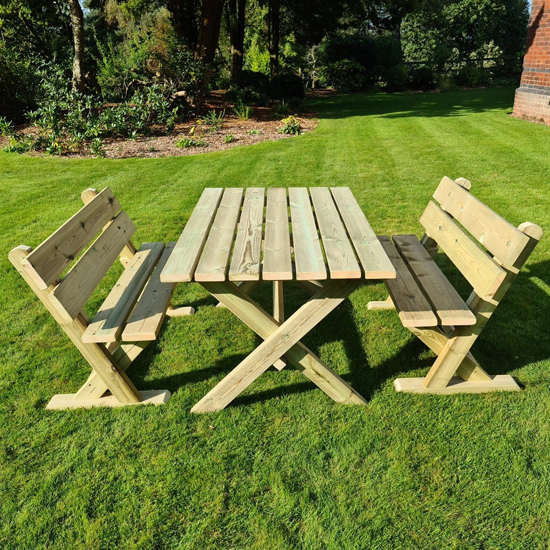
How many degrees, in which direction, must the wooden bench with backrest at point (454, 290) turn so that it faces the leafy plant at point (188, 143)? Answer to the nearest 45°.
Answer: approximately 45° to its right

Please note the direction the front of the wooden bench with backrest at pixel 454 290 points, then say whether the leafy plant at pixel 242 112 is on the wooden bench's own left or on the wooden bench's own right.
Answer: on the wooden bench's own right

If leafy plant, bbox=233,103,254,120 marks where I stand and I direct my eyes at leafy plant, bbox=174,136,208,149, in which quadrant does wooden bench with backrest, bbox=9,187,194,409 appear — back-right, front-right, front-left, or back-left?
front-left

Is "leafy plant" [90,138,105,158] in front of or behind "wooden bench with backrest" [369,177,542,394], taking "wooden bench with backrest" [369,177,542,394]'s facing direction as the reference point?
in front

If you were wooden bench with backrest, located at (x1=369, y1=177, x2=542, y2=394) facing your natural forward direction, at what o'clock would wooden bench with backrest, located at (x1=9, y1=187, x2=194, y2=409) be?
wooden bench with backrest, located at (x1=9, y1=187, x2=194, y2=409) is roughly at 11 o'clock from wooden bench with backrest, located at (x1=369, y1=177, x2=542, y2=394).

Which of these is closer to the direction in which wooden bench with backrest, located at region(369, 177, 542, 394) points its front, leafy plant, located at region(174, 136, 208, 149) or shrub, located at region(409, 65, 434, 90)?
the leafy plant

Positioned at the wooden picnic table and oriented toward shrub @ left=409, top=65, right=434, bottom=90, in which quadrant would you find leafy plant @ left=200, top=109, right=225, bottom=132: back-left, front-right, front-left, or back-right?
front-left

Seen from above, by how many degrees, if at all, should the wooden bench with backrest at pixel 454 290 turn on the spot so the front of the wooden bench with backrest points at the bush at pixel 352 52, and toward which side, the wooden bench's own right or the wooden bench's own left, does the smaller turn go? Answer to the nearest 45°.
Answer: approximately 90° to the wooden bench's own right

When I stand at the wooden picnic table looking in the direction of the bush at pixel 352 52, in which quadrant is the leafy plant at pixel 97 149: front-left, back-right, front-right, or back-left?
front-left

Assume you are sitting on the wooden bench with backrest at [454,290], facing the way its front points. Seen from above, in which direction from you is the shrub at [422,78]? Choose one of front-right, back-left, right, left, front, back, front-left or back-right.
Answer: right

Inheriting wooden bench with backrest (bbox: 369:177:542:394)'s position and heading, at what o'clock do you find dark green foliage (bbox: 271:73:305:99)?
The dark green foliage is roughly at 2 o'clock from the wooden bench with backrest.

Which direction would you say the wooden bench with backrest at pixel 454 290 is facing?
to the viewer's left

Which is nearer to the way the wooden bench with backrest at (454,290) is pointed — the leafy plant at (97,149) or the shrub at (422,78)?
the leafy plant

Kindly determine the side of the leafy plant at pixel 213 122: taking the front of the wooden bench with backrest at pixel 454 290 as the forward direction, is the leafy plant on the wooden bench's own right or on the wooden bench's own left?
on the wooden bench's own right
